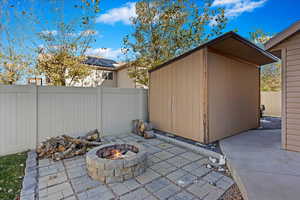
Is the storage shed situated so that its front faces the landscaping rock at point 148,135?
no

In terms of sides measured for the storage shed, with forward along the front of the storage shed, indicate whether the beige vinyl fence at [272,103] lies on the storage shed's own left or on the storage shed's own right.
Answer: on the storage shed's own left

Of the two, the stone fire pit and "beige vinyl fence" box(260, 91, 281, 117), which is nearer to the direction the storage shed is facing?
the stone fire pit

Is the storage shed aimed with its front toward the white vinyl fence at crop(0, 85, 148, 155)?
no

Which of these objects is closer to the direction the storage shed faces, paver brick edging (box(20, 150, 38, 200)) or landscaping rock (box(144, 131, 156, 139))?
the paver brick edging

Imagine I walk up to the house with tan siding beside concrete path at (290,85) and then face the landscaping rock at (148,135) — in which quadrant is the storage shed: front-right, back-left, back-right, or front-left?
front-right

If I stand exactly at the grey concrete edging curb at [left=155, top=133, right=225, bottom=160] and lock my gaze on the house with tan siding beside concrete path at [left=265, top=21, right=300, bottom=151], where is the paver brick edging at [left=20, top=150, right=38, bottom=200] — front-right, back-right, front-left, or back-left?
back-right

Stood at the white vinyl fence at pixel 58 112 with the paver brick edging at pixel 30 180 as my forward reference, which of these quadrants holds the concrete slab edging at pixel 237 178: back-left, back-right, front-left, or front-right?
front-left

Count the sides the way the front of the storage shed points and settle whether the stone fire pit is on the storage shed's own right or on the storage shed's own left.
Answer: on the storage shed's own right

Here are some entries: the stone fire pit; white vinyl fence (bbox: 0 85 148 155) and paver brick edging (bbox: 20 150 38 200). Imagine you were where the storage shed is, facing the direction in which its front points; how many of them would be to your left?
0
